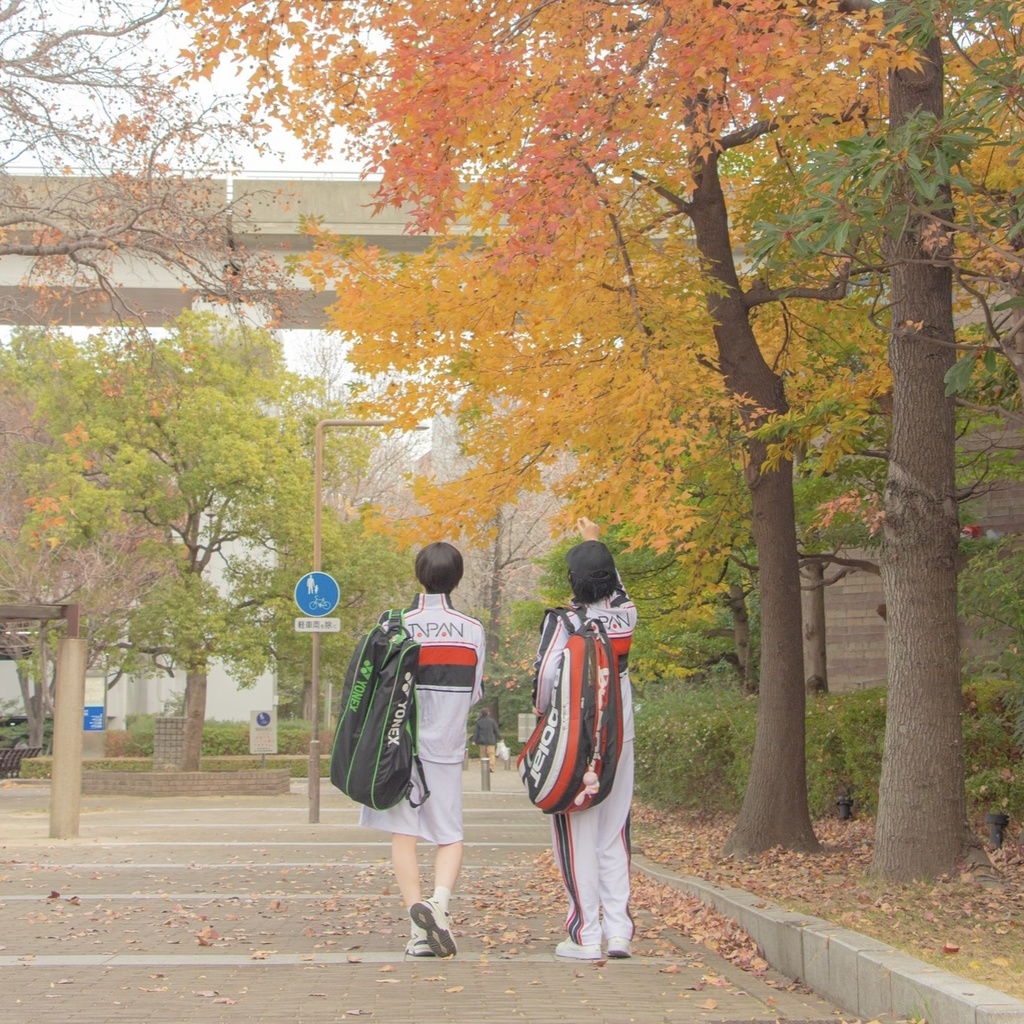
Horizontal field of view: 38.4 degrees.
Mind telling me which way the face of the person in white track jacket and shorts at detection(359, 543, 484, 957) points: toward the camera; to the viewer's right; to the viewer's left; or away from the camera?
away from the camera

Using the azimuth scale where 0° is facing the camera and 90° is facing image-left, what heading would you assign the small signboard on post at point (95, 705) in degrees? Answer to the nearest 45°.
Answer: approximately 0°

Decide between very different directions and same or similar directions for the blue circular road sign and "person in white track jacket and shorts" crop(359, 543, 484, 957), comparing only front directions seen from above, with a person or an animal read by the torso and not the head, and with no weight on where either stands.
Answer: very different directions

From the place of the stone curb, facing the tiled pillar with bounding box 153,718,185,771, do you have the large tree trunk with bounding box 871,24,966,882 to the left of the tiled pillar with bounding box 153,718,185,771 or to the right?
right

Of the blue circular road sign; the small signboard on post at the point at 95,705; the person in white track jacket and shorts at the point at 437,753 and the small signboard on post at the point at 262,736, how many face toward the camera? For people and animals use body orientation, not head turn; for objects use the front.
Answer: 3

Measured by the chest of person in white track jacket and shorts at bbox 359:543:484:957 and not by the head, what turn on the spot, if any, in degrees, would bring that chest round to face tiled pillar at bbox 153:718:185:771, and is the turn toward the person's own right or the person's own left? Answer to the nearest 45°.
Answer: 0° — they already face it

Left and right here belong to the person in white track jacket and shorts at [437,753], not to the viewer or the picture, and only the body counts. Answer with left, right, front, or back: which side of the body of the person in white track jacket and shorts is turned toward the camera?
back

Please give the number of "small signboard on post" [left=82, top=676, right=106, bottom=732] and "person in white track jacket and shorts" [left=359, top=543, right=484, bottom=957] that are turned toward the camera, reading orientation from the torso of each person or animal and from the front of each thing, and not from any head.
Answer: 1
